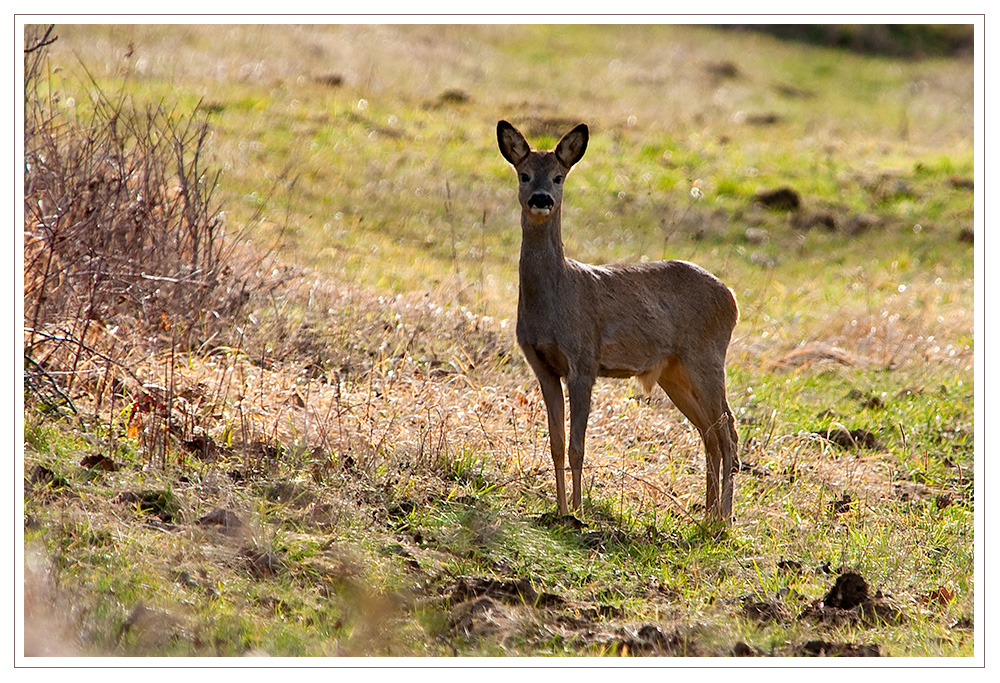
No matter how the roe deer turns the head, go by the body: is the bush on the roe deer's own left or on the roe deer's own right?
on the roe deer's own right

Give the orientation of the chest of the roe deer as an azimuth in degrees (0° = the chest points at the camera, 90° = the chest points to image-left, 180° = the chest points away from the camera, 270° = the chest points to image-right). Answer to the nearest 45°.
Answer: approximately 45°
